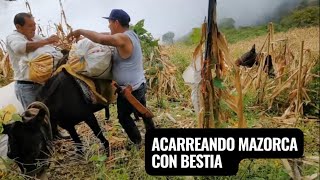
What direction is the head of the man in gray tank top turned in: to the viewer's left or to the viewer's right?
to the viewer's left

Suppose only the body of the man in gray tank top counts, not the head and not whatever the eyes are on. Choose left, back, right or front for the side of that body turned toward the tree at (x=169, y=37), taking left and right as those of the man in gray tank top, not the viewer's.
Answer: right

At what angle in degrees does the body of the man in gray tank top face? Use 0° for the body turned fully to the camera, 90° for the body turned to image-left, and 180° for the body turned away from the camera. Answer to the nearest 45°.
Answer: approximately 90°
